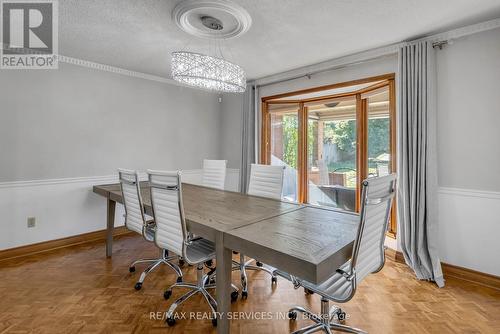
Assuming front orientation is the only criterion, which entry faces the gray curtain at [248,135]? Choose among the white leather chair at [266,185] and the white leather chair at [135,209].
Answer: the white leather chair at [135,209]

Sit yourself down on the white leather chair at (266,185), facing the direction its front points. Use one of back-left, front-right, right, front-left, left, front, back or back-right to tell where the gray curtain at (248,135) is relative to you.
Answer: back-right

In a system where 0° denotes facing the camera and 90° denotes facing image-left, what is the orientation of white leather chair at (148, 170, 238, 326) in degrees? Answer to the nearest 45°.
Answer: approximately 225°

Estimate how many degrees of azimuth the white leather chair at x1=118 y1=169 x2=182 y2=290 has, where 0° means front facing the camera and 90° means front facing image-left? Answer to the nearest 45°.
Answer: approximately 225°

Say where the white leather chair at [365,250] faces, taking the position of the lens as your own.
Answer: facing away from the viewer and to the left of the viewer

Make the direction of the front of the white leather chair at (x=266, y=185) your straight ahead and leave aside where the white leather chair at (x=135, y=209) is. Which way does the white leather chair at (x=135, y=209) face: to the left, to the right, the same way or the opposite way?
the opposite way

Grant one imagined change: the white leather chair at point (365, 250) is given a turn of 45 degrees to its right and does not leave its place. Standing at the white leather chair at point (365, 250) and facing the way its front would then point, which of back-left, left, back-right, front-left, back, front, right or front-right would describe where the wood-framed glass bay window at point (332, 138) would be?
front

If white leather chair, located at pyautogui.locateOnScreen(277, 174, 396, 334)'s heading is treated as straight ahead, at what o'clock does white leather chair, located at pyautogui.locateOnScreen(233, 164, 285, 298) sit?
white leather chair, located at pyautogui.locateOnScreen(233, 164, 285, 298) is roughly at 12 o'clock from white leather chair, located at pyautogui.locateOnScreen(277, 174, 396, 334).

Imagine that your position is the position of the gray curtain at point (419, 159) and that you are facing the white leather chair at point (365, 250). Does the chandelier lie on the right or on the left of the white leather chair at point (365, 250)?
right

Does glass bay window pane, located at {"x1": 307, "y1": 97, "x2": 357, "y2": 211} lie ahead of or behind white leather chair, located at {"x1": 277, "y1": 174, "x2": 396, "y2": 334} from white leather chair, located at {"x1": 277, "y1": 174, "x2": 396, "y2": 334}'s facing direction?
ahead

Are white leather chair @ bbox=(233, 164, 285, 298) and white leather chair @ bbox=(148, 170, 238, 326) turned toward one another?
yes

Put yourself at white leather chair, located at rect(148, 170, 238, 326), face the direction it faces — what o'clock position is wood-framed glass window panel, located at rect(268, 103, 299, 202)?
The wood-framed glass window panel is roughly at 12 o'clock from the white leather chair.

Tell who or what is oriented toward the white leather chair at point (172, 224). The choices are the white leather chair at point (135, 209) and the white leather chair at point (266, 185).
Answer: the white leather chair at point (266, 185)

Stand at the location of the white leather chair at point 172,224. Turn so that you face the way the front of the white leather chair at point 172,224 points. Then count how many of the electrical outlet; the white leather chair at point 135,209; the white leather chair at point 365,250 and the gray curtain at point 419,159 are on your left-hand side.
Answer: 2

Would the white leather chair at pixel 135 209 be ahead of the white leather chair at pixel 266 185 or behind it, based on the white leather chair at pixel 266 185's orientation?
ahead

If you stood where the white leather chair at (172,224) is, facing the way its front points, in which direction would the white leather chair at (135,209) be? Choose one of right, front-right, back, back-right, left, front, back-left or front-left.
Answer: left
